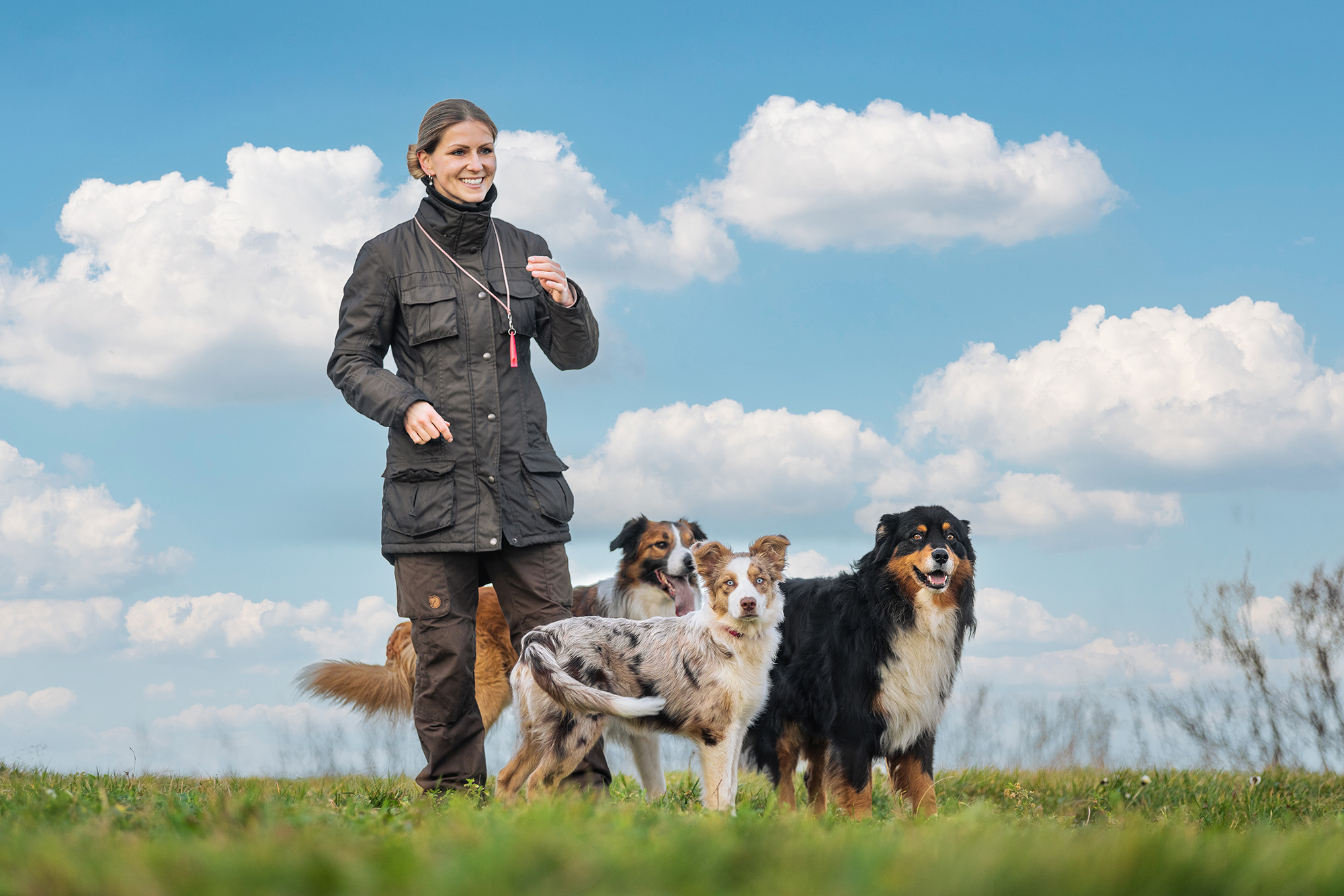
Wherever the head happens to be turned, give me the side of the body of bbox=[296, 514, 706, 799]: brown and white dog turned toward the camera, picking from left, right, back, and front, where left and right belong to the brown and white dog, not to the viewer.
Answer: right

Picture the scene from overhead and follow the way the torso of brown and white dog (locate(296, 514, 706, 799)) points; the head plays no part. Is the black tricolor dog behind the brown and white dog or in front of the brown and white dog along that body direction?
in front

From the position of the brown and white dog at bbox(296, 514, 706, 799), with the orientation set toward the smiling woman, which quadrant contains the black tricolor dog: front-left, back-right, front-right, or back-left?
front-left

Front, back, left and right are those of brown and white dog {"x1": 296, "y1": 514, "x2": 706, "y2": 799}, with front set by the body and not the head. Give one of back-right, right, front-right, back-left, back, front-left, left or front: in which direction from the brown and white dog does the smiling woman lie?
right

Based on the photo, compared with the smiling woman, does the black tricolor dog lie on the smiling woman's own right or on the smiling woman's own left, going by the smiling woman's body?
on the smiling woman's own left

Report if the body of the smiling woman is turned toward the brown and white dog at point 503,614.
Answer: no

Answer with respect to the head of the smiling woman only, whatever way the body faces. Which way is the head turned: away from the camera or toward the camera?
toward the camera

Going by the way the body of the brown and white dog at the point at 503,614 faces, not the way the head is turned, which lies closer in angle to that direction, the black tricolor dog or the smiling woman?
the black tricolor dog

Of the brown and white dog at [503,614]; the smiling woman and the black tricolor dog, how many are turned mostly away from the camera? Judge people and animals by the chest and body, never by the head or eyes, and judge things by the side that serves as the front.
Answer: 0

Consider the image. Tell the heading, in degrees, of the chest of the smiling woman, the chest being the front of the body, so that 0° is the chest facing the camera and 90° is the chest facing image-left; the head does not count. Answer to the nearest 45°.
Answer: approximately 315°

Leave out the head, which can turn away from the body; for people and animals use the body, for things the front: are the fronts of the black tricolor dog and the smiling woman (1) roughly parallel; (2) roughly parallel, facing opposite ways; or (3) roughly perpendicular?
roughly parallel
